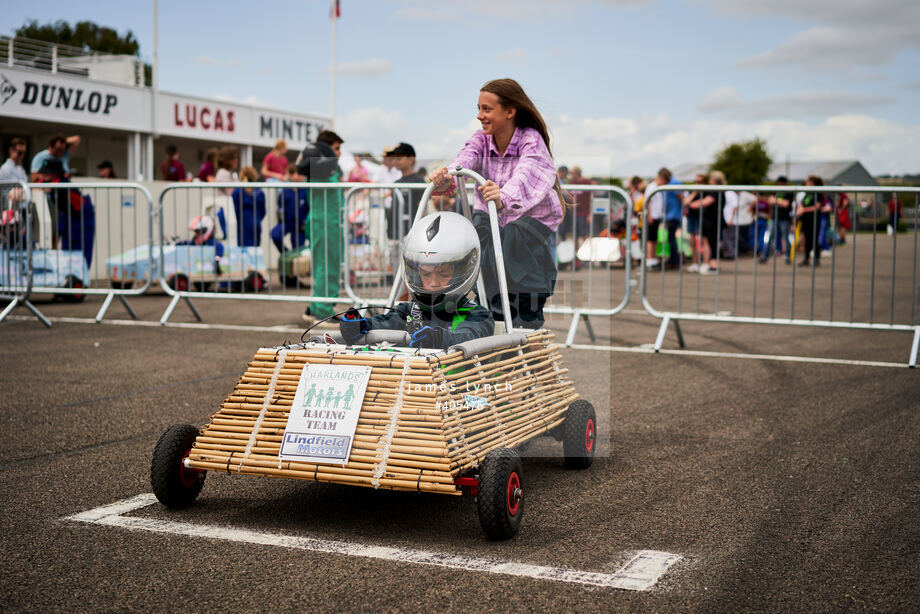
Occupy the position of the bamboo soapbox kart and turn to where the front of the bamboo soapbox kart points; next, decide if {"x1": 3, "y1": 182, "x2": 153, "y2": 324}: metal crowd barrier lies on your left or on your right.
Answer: on your right

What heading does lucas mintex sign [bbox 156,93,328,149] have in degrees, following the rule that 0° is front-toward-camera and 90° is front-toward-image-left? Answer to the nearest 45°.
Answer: approximately 315°

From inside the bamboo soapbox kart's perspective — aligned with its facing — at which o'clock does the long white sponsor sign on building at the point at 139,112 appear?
The long white sponsor sign on building is roughly at 4 o'clock from the bamboo soapbox kart.

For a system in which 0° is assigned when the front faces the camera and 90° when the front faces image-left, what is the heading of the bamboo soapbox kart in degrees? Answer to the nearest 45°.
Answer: approximately 45°

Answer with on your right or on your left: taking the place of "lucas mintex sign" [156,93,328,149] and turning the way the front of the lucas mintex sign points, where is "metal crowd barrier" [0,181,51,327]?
on your right

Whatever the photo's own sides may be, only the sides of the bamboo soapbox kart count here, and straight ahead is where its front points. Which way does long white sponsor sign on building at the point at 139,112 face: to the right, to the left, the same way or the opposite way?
to the left

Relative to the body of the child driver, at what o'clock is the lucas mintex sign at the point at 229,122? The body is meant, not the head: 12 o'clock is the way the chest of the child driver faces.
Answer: The lucas mintex sign is roughly at 4 o'clock from the child driver.

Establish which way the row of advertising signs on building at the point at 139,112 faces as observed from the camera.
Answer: facing the viewer and to the right of the viewer

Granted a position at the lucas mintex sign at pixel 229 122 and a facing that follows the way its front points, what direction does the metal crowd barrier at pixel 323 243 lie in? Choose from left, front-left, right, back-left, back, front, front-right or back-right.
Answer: front-right

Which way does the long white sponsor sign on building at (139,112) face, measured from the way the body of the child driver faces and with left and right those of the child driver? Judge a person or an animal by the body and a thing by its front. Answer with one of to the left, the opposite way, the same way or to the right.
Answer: to the left

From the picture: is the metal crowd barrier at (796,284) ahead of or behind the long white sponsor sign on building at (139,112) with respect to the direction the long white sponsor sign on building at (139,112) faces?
ahead

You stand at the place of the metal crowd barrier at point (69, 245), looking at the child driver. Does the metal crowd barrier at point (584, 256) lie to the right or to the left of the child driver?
left

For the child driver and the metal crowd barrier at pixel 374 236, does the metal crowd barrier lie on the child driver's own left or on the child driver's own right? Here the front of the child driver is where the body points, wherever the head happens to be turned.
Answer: on the child driver's own right
